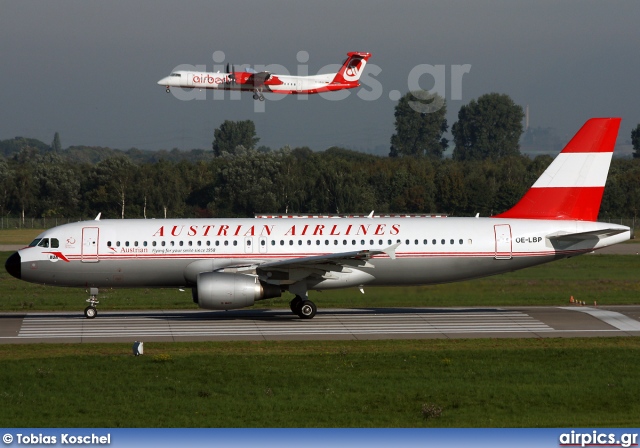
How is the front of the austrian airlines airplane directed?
to the viewer's left
